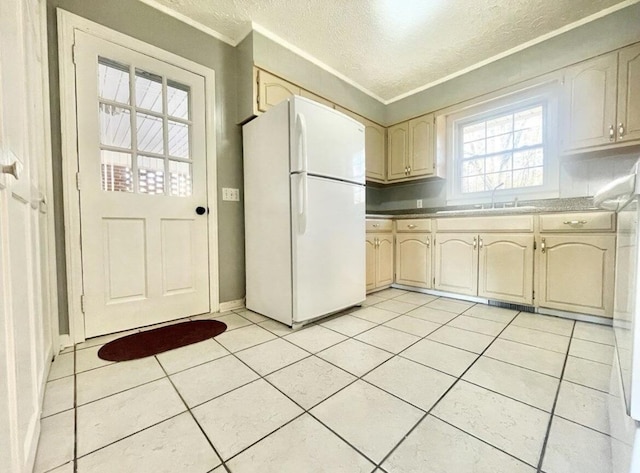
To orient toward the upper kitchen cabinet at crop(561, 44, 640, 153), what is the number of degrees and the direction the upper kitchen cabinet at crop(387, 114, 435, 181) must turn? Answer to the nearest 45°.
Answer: approximately 90° to its left

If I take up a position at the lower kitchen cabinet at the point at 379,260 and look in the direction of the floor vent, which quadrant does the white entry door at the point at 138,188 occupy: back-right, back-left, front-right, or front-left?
back-right

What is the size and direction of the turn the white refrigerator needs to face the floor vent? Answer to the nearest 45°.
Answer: approximately 45° to its left

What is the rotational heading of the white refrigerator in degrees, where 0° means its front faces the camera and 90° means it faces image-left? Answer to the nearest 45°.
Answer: approximately 315°

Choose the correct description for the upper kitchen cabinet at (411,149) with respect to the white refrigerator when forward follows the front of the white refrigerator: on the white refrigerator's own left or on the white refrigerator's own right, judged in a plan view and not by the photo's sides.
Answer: on the white refrigerator's own left

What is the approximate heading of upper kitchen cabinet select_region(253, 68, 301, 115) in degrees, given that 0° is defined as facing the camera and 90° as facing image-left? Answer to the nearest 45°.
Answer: approximately 315°

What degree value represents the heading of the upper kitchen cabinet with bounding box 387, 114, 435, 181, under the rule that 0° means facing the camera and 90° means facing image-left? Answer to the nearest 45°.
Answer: approximately 45°

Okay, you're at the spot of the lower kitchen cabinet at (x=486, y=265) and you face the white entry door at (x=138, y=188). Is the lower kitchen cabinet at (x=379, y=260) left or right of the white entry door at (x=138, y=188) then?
right

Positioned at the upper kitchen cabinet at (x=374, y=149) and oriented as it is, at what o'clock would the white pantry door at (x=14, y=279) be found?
The white pantry door is roughly at 2 o'clock from the upper kitchen cabinet.
